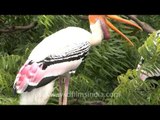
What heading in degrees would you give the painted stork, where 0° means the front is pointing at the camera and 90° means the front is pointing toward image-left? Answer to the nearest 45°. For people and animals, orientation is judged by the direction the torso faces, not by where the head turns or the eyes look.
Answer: approximately 270°
